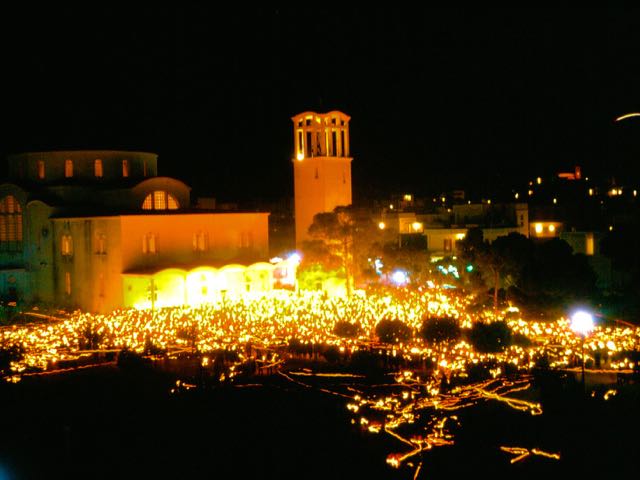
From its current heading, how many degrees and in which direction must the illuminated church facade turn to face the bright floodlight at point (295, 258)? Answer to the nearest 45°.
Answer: approximately 45° to its left

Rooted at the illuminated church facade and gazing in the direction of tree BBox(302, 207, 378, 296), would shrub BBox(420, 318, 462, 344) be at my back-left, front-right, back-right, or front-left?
front-right

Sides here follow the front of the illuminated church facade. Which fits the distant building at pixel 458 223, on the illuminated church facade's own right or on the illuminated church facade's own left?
on the illuminated church facade's own left

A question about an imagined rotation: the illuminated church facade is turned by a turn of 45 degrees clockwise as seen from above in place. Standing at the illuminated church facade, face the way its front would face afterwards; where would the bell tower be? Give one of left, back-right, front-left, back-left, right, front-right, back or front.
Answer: left

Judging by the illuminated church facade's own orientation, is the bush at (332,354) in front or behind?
in front

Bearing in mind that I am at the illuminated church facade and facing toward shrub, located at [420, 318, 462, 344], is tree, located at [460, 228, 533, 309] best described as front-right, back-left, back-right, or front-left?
front-left

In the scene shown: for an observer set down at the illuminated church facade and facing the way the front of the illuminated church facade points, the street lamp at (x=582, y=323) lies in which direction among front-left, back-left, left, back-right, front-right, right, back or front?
front

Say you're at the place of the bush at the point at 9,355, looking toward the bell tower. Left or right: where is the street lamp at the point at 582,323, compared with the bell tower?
right

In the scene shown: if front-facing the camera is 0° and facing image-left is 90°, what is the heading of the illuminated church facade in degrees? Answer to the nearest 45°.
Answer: approximately 315°

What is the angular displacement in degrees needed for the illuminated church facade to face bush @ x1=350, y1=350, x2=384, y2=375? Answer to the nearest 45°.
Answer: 0° — it already faces it

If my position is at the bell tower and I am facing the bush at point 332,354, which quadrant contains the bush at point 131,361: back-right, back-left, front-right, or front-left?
front-right

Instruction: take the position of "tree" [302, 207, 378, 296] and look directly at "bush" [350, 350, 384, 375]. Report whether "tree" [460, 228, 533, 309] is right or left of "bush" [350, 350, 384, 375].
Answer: left

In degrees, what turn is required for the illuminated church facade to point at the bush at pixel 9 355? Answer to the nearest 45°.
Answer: approximately 45° to its right
